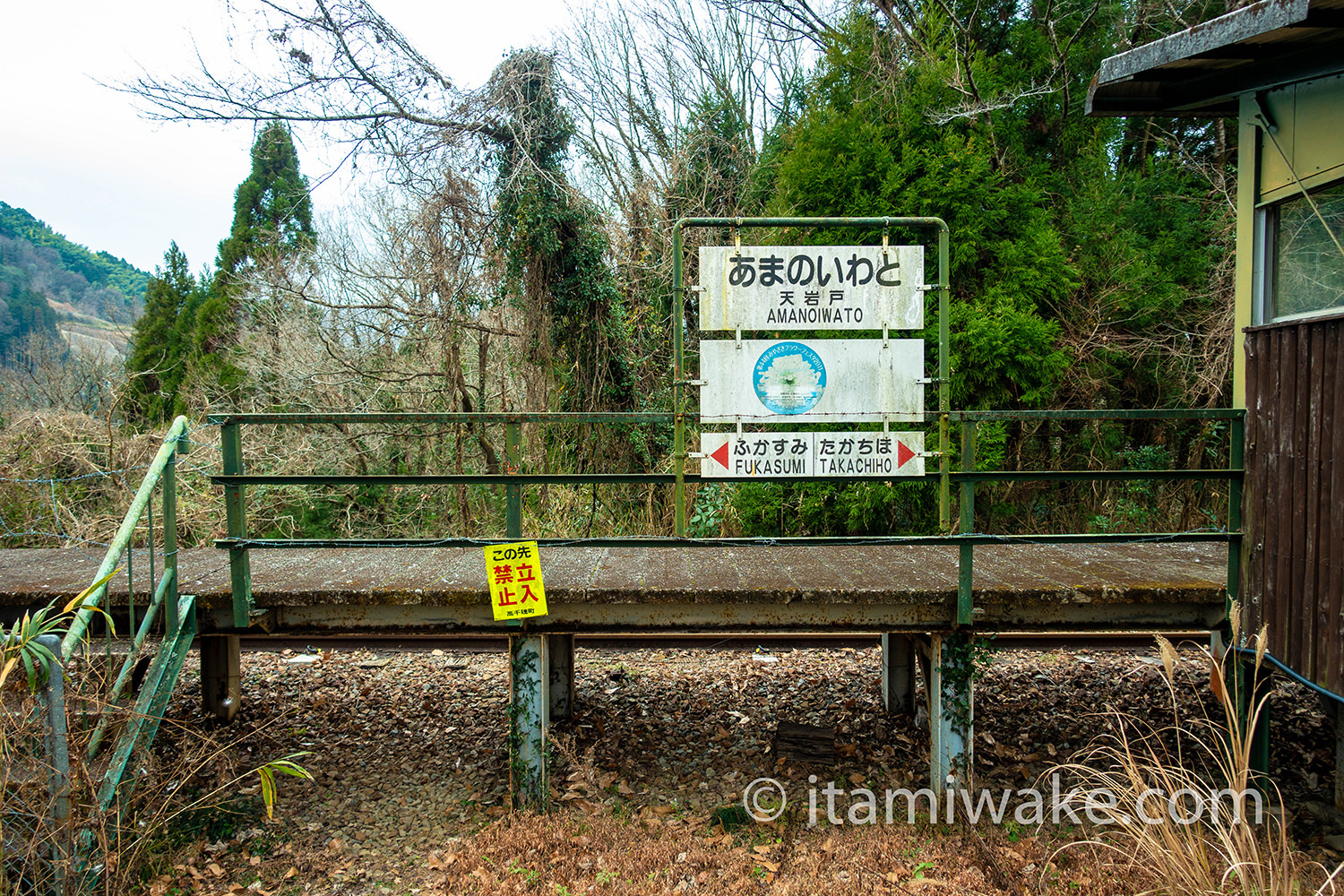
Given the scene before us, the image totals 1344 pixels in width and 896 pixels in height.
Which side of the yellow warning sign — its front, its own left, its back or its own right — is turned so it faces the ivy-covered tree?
back

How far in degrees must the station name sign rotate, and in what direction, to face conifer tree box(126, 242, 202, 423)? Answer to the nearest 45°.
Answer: approximately 135° to its right

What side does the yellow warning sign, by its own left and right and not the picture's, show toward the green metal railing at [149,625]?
right

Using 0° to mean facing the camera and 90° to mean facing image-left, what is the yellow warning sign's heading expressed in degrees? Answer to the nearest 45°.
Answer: approximately 0°

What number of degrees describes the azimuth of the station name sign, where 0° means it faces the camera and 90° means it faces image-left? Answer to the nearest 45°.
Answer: approximately 0°

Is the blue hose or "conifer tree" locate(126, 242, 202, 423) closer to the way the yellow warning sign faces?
the blue hose

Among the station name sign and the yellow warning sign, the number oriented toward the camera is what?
2

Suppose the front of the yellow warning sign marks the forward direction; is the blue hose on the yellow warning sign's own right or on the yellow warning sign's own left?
on the yellow warning sign's own left

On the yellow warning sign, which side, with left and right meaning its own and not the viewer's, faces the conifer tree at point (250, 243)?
back

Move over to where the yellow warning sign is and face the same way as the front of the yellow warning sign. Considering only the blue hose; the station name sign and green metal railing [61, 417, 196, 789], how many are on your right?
1

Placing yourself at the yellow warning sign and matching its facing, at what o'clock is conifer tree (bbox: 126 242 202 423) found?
The conifer tree is roughly at 5 o'clock from the yellow warning sign.

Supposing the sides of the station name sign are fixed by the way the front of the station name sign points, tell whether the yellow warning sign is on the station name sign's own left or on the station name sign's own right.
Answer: on the station name sign's own right
